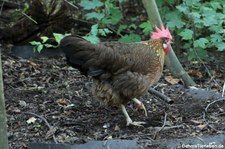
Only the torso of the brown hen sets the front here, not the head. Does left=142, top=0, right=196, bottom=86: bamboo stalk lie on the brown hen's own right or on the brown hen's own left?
on the brown hen's own left

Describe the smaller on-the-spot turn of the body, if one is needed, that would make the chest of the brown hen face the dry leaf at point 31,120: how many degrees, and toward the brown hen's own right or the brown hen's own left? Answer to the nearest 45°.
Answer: approximately 180°

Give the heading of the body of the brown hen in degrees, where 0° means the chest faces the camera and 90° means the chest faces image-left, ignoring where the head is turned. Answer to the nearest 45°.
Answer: approximately 270°

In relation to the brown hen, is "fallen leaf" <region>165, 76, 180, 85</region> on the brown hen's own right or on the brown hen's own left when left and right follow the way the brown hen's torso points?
on the brown hen's own left

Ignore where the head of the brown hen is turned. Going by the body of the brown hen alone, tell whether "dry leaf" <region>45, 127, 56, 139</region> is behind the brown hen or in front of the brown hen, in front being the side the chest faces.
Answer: behind

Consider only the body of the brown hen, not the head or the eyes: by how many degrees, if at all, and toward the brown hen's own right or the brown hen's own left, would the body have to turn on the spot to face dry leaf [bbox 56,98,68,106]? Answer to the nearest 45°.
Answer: approximately 135° to the brown hen's own left

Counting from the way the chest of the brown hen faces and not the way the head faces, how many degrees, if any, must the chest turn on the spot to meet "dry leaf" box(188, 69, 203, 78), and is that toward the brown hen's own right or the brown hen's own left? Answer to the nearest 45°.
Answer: approximately 45° to the brown hen's own left
